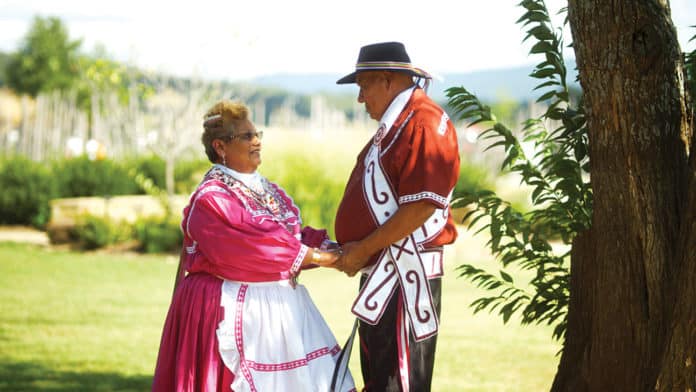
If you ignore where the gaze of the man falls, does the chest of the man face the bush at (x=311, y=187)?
no

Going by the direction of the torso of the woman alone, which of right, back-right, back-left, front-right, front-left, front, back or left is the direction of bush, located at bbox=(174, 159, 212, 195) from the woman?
back-left

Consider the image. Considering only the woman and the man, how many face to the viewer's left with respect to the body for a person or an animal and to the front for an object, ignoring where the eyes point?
1

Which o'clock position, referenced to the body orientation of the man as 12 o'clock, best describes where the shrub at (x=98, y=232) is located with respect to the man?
The shrub is roughly at 2 o'clock from the man.

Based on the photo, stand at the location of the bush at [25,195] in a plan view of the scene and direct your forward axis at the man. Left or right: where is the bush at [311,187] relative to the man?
left

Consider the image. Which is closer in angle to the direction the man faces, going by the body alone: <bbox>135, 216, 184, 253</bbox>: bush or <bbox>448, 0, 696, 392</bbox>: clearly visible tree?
the bush

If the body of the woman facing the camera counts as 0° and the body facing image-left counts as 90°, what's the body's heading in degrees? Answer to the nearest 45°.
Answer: approximately 315°

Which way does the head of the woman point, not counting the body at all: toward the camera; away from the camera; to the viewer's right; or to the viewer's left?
to the viewer's right

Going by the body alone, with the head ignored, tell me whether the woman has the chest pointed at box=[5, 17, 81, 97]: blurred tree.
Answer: no

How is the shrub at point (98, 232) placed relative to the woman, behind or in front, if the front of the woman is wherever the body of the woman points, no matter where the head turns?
behind

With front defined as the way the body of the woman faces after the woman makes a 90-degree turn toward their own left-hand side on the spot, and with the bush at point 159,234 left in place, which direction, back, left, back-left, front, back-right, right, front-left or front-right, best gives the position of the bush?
front-left

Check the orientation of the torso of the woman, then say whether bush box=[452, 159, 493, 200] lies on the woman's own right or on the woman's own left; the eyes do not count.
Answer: on the woman's own left

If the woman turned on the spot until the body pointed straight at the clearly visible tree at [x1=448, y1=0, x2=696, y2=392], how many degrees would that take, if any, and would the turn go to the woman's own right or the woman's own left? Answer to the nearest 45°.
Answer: approximately 45° to the woman's own left

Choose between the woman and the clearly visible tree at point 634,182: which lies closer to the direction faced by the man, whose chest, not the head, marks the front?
the woman

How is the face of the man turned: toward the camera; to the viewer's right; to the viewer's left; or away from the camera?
to the viewer's left

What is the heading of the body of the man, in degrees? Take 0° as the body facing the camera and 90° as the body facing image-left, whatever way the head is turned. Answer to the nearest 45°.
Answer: approximately 90°

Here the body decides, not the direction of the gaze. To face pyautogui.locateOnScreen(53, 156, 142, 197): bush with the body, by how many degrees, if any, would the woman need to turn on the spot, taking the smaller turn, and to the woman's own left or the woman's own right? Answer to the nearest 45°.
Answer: approximately 135° to the woman's own left

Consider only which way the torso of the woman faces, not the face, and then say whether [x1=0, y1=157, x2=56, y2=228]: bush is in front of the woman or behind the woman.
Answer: behind
